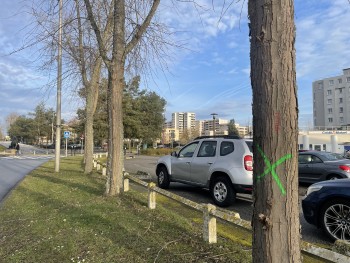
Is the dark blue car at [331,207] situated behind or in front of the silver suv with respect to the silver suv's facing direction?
behind

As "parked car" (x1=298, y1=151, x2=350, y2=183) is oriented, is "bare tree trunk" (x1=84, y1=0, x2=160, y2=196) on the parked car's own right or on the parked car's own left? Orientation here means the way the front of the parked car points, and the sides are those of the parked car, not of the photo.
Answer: on the parked car's own left

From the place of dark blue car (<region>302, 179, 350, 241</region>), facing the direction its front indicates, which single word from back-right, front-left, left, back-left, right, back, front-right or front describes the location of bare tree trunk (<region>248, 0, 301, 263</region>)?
left

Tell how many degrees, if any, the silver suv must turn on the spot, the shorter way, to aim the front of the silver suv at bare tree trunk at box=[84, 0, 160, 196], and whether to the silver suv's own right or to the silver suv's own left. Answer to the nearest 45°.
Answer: approximately 45° to the silver suv's own left

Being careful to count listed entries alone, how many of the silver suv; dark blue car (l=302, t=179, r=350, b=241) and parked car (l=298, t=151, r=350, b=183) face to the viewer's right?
0

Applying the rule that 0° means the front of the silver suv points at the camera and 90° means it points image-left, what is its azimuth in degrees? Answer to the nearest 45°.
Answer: approximately 135°

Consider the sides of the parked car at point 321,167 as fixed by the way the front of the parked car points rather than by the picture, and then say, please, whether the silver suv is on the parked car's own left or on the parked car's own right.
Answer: on the parked car's own left

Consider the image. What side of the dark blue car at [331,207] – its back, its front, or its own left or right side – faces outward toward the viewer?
left

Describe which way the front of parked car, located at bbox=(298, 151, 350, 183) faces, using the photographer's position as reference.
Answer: facing away from the viewer and to the left of the viewer
